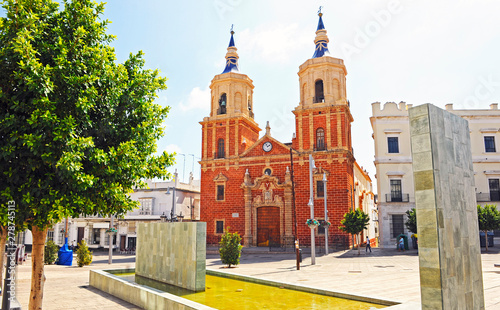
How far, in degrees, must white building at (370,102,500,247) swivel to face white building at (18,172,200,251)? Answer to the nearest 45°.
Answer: approximately 90° to its right

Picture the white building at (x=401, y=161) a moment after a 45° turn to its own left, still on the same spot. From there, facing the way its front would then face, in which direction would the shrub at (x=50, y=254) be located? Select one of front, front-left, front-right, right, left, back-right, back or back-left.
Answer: right

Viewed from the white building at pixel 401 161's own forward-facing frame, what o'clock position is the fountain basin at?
The fountain basin is roughly at 12 o'clock from the white building.

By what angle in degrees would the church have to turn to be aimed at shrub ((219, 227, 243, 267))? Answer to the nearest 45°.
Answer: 0° — it already faces it

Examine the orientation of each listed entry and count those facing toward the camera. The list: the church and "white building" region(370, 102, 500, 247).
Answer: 2

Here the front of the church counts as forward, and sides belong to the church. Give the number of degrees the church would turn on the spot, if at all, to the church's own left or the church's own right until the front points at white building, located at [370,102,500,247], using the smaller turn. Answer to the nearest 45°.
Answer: approximately 90° to the church's own left

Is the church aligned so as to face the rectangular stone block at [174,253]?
yes

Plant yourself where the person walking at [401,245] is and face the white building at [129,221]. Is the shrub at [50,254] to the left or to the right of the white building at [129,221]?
left

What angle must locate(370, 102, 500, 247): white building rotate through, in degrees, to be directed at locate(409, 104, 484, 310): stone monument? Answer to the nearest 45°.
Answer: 0° — it already faces it

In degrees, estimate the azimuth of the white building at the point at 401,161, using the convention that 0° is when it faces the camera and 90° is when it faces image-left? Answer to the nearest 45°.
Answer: approximately 0°

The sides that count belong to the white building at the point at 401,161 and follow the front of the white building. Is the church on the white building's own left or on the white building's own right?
on the white building's own right

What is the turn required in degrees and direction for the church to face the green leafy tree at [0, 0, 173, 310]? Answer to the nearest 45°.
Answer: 0° — it already faces it

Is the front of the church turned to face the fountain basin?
yes

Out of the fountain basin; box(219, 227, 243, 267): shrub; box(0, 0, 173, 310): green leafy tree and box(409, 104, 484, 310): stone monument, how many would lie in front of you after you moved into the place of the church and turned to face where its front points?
4

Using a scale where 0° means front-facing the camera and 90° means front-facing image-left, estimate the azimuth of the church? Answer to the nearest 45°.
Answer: approximately 0°
